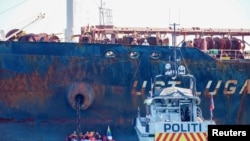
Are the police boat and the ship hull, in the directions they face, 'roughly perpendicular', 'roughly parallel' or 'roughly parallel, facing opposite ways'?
roughly perpendicular

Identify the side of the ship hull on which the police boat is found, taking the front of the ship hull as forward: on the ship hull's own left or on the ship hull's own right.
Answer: on the ship hull's own left

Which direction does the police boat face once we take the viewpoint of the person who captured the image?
facing away from the viewer

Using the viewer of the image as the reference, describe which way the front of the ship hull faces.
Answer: facing to the left of the viewer

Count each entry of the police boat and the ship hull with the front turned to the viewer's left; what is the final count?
1
